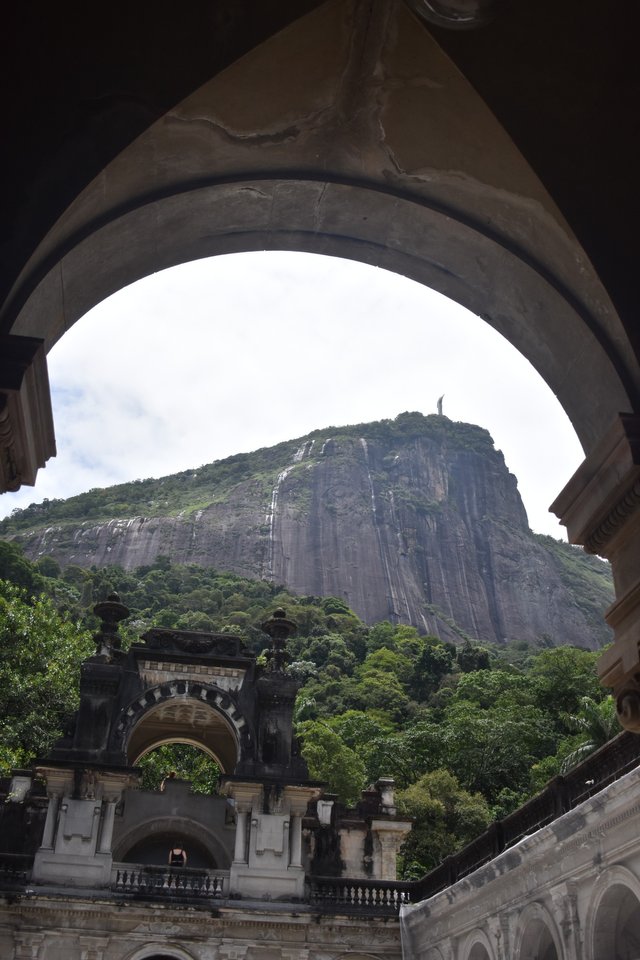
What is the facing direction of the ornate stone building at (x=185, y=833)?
toward the camera
